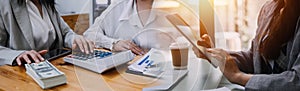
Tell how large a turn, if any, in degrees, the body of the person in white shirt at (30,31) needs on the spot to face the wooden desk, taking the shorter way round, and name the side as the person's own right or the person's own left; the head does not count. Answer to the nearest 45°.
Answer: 0° — they already face it

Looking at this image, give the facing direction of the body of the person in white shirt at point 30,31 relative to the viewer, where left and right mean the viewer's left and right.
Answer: facing the viewer and to the right of the viewer

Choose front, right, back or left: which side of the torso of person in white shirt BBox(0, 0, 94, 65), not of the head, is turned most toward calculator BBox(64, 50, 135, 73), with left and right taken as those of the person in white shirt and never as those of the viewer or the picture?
front

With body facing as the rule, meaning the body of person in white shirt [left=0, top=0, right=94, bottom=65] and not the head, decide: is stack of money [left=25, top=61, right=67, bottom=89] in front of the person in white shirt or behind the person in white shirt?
in front
